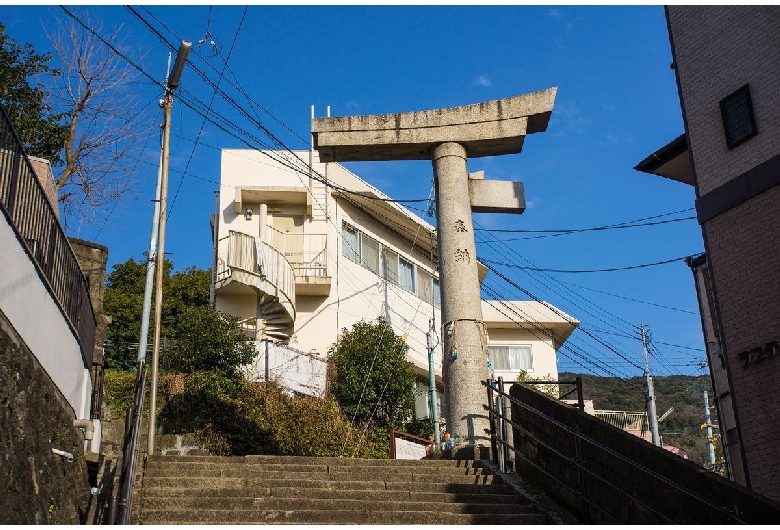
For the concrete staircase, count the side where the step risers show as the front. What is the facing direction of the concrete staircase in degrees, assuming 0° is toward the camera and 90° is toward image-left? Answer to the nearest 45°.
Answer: approximately 0°

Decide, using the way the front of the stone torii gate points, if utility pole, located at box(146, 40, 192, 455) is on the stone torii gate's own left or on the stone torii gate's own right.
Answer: on the stone torii gate's own right

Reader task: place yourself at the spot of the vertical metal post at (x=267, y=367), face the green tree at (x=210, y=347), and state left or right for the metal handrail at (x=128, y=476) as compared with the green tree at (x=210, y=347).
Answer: left

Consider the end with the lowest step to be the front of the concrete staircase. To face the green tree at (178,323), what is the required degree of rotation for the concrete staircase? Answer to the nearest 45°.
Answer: approximately 180°

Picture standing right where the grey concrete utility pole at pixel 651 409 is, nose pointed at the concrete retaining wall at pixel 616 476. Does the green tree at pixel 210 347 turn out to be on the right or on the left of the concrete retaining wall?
right

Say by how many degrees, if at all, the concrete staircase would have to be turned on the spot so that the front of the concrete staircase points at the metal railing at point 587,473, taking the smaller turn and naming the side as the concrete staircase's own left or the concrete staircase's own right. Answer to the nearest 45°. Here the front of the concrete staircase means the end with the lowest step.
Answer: approximately 45° to the concrete staircase's own left

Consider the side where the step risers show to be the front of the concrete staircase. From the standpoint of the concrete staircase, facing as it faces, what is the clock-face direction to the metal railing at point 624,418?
The metal railing is roughly at 7 o'clock from the concrete staircase.

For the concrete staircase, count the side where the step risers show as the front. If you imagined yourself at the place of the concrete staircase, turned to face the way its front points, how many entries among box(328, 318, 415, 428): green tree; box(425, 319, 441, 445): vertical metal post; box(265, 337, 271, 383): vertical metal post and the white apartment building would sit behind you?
4

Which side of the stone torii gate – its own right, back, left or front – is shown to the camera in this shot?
front

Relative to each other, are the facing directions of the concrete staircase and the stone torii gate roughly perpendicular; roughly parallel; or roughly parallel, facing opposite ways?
roughly parallel

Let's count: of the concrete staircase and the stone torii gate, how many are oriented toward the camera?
2

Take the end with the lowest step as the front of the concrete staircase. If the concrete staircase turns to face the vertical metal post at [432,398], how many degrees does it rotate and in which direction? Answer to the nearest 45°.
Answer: approximately 180°

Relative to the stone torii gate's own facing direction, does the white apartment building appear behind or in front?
behind

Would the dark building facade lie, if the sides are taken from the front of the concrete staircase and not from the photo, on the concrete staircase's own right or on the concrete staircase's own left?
on the concrete staircase's own left
